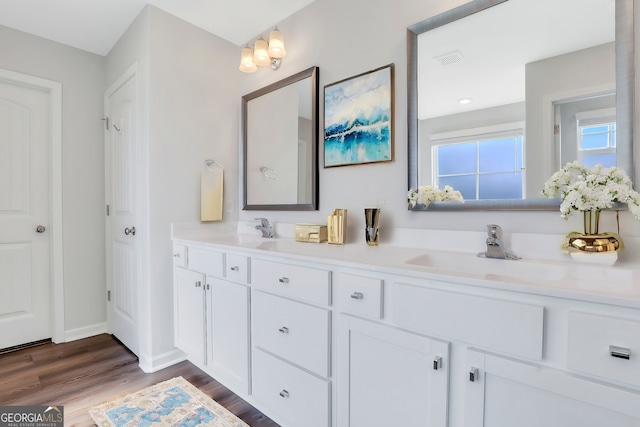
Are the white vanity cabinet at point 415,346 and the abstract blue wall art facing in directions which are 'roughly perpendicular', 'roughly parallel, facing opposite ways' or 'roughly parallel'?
roughly parallel

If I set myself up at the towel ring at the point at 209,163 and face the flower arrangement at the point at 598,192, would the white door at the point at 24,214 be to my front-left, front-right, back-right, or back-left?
back-right

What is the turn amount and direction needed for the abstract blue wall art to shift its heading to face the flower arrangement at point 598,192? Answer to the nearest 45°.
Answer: approximately 90° to its left

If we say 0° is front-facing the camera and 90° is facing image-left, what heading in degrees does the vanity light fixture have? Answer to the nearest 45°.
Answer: approximately 45°

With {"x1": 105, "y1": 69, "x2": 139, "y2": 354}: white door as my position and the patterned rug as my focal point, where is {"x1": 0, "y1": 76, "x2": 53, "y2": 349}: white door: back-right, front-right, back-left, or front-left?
back-right

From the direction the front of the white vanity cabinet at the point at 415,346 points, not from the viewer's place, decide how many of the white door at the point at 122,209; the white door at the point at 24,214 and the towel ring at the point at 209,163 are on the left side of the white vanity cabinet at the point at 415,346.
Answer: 0

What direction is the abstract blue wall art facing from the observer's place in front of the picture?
facing the viewer and to the left of the viewer

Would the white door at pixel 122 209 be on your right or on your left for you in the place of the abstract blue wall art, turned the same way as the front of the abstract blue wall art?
on your right

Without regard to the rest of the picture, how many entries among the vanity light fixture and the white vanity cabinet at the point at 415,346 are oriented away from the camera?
0

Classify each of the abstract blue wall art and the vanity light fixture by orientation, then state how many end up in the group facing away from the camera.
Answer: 0
